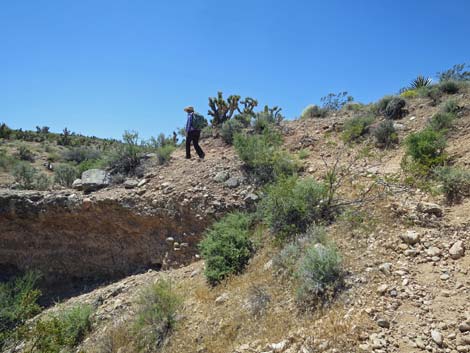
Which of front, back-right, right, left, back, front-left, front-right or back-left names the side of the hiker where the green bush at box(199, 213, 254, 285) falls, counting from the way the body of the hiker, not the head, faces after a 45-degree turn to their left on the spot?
front-left

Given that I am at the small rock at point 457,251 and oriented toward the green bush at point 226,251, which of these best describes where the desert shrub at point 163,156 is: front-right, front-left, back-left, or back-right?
front-right

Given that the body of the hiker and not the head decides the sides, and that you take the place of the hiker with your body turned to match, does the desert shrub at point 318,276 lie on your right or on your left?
on your left

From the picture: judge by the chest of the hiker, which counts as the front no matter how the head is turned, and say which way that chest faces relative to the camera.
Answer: to the viewer's left

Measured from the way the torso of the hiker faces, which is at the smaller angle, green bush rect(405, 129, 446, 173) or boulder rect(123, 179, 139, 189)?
the boulder

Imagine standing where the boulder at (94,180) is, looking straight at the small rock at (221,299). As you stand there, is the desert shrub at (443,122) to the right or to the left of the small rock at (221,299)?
left

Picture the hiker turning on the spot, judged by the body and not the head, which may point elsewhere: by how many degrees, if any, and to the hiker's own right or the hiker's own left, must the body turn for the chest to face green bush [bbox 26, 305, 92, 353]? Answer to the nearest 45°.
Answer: approximately 45° to the hiker's own left

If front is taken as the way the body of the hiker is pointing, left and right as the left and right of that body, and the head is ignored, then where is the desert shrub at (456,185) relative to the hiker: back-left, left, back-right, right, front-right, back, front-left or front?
back-left

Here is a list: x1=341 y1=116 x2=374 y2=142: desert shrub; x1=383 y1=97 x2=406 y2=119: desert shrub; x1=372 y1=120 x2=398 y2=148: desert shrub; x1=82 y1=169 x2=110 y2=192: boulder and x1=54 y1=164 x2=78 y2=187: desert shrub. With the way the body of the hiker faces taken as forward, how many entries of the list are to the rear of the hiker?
3

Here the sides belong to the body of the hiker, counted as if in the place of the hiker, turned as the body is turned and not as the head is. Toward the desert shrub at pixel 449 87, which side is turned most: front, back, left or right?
back

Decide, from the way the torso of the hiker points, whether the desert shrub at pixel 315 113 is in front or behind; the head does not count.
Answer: behind

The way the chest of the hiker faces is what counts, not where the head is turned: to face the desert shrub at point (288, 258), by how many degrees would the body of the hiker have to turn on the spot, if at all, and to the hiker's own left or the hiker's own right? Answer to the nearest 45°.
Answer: approximately 90° to the hiker's own left

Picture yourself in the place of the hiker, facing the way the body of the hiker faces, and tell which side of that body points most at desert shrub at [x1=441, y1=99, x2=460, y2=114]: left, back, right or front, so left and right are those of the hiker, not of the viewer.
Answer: back

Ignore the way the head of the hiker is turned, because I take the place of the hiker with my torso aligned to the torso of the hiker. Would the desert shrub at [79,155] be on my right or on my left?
on my right

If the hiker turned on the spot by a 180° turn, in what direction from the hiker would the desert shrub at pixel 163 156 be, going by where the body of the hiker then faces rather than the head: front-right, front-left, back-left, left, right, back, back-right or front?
back

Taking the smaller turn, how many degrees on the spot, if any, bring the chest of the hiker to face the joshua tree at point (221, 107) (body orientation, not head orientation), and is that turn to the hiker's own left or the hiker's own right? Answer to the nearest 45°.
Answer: approximately 90° to the hiker's own right

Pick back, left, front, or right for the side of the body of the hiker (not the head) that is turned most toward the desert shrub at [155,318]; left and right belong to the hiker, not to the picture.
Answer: left
